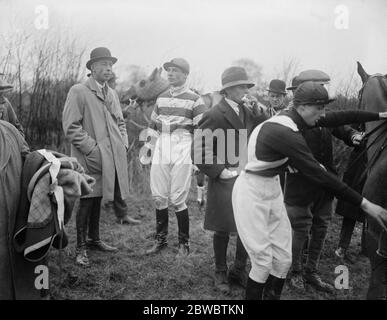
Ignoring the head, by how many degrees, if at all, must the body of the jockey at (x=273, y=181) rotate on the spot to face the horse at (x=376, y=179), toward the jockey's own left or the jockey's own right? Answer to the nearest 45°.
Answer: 0° — they already face it

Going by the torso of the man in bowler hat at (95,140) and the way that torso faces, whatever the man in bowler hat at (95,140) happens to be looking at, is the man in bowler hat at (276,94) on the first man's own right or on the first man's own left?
on the first man's own left

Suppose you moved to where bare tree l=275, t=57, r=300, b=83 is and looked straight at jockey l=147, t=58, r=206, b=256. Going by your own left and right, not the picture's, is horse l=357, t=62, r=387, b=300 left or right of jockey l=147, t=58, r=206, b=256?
left

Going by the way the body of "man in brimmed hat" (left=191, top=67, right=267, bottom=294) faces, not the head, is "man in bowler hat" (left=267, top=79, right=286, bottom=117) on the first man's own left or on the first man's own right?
on the first man's own left

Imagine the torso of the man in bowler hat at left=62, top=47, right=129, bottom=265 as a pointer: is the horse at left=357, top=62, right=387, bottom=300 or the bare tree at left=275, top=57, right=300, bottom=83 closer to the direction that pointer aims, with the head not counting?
the horse

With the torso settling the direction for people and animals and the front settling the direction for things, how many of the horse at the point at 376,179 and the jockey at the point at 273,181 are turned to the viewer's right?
1

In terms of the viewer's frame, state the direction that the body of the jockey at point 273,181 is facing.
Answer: to the viewer's right

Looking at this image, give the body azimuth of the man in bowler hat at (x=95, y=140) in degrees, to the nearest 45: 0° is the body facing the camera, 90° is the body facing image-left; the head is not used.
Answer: approximately 315°

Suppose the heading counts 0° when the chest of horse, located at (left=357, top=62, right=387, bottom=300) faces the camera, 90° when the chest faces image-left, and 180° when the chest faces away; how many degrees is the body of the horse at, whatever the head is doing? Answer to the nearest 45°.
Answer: approximately 45°

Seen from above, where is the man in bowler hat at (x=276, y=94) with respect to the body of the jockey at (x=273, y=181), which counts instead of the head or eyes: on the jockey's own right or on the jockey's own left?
on the jockey's own left
